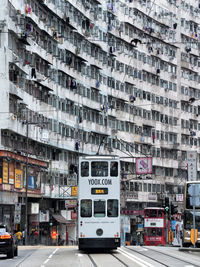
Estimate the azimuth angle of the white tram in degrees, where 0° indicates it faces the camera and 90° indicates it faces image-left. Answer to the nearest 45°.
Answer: approximately 180°

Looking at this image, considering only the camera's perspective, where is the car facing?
facing away from the viewer
